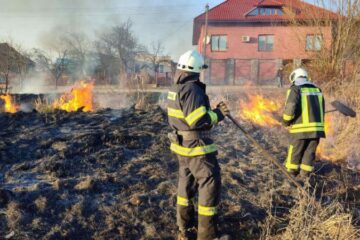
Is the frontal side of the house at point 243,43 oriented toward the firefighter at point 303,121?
yes

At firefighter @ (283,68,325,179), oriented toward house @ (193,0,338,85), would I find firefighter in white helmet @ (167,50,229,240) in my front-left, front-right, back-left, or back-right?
back-left

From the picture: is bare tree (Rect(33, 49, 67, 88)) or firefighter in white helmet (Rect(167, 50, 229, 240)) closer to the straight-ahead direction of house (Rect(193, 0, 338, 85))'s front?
the firefighter in white helmet

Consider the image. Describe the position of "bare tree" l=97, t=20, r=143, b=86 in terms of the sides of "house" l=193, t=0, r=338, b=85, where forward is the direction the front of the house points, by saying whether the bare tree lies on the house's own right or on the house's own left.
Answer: on the house's own right

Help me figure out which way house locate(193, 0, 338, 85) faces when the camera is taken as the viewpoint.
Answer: facing the viewer

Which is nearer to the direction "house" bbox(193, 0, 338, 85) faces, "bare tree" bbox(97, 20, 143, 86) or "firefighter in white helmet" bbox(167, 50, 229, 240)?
the firefighter in white helmet

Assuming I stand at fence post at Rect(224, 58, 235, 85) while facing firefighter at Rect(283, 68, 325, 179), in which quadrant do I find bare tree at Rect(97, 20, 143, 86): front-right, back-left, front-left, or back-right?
back-right

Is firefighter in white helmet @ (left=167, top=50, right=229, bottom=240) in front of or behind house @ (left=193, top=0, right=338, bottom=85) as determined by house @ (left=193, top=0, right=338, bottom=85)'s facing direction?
in front

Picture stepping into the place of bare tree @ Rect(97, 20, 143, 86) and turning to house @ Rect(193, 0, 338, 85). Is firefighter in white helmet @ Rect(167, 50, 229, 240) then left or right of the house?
right

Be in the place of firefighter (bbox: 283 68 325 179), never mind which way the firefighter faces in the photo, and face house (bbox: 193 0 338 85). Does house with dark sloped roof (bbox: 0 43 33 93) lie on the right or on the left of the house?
left

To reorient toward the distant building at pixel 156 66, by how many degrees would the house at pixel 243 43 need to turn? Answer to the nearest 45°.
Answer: approximately 90° to its right

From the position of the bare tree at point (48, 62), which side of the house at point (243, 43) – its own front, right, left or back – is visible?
right
